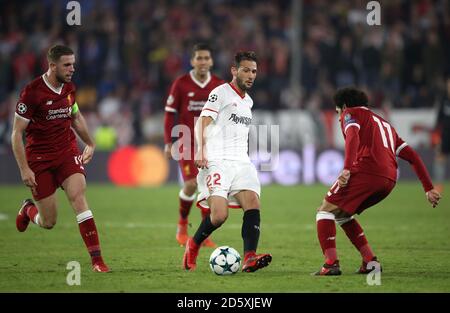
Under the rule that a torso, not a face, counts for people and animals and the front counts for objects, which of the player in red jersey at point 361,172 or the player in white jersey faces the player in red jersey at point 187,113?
the player in red jersey at point 361,172

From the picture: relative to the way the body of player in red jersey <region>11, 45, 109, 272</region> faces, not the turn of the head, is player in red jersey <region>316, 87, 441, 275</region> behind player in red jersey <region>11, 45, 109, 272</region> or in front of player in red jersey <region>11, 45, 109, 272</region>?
in front

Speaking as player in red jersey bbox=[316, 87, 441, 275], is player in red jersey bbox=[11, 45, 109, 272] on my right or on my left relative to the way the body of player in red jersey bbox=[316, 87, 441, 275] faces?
on my left

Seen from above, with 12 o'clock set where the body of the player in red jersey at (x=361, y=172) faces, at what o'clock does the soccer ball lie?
The soccer ball is roughly at 10 o'clock from the player in red jersey.

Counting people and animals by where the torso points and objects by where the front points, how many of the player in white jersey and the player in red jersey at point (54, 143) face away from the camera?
0

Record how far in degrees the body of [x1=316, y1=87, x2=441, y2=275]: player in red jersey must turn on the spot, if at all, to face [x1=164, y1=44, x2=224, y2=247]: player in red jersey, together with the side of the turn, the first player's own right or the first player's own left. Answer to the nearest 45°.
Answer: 0° — they already face them

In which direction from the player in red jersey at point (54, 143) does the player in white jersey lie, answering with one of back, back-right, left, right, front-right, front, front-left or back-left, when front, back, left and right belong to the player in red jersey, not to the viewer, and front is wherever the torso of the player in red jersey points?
front-left

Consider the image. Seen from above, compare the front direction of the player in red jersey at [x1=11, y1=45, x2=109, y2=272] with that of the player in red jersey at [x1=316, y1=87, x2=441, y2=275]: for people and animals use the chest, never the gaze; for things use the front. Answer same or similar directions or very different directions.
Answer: very different directions

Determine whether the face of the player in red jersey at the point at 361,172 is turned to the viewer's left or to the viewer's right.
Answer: to the viewer's left

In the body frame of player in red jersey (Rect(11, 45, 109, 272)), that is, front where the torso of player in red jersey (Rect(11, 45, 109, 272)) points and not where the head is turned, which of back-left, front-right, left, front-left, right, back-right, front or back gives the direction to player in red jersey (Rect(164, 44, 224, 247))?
left

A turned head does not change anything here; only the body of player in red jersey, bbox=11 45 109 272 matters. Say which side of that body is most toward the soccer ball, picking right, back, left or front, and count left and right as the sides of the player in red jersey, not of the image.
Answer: front

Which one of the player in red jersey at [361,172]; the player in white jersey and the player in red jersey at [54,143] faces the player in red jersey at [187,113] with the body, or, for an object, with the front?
the player in red jersey at [361,172]

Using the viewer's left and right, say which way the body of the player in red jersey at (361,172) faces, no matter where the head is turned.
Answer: facing away from the viewer and to the left of the viewer

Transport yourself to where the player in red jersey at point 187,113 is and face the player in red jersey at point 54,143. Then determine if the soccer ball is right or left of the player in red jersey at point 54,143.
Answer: left
